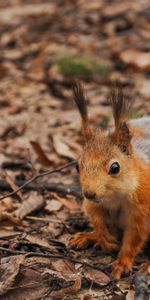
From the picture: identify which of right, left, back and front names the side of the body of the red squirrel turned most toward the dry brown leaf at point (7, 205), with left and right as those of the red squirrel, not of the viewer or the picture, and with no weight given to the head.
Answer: right

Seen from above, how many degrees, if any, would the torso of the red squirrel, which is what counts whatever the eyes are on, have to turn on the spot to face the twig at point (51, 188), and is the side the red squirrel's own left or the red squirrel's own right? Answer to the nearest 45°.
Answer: approximately 90° to the red squirrel's own right

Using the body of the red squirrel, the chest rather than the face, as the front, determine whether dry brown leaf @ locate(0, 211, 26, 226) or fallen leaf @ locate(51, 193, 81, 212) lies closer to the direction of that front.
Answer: the dry brown leaf

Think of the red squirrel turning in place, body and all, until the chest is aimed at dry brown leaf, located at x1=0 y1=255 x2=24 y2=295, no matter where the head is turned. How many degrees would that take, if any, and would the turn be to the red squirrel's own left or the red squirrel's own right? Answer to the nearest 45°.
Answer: approximately 45° to the red squirrel's own right

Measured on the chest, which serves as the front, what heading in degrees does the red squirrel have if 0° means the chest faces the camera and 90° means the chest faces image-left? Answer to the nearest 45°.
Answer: approximately 45°

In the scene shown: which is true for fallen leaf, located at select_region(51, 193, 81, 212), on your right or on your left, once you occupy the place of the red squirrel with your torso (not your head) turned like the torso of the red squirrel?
on your right

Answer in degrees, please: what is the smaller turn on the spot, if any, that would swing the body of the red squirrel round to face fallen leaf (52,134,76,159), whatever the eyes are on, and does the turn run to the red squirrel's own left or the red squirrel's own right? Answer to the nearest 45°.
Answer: approximately 135° to the red squirrel's own right

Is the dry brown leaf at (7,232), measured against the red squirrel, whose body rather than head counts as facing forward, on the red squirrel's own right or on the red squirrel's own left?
on the red squirrel's own right

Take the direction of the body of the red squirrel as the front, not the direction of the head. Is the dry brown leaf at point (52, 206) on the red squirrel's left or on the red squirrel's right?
on the red squirrel's right

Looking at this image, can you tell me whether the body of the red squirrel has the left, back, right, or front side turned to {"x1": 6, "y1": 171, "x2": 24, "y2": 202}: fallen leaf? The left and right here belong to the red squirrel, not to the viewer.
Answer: right
